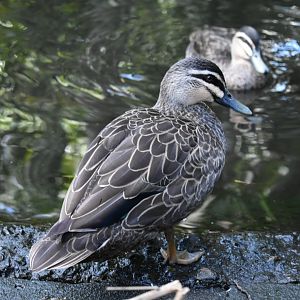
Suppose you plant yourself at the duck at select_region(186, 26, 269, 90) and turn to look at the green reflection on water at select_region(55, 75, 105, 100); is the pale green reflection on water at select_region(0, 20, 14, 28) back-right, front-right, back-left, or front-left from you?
front-right

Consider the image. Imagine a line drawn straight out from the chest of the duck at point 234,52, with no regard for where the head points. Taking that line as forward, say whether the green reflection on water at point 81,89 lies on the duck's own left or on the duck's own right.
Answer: on the duck's own right

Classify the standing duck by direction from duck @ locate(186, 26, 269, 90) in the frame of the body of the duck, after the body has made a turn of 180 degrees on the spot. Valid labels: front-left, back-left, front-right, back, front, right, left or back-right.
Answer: back-left

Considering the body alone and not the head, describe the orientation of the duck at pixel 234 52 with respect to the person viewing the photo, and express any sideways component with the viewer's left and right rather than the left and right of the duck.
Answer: facing the viewer and to the right of the viewer

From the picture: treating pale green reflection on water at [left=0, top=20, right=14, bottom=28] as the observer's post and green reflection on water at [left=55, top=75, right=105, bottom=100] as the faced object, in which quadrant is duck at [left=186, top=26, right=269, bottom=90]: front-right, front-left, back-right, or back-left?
front-left

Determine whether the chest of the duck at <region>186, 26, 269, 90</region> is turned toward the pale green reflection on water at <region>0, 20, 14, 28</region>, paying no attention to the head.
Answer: no
